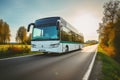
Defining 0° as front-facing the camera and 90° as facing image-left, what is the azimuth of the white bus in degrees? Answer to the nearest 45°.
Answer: approximately 45°
